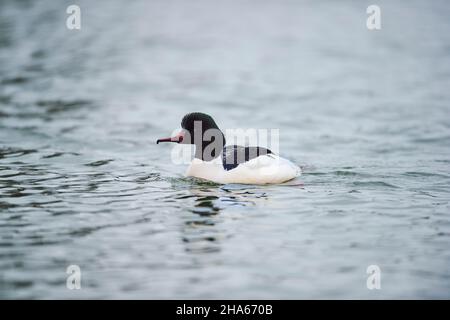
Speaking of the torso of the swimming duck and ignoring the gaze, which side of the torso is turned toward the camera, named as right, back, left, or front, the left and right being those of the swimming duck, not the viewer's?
left
